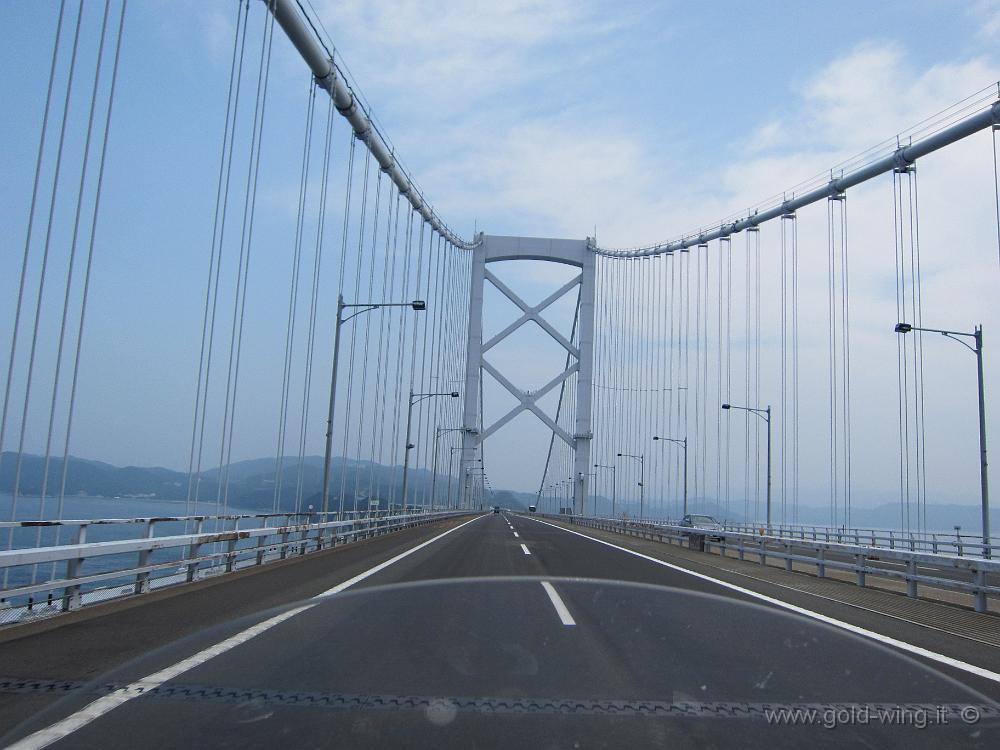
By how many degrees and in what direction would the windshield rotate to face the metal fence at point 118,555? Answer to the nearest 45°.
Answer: approximately 45° to its left

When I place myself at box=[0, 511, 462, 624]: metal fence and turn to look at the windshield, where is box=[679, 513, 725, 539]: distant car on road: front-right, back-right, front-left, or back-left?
back-left

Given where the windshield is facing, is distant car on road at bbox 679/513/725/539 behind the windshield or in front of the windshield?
in front

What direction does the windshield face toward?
away from the camera

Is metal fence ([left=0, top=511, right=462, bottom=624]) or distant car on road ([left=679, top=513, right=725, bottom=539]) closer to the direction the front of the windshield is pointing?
the distant car on road
